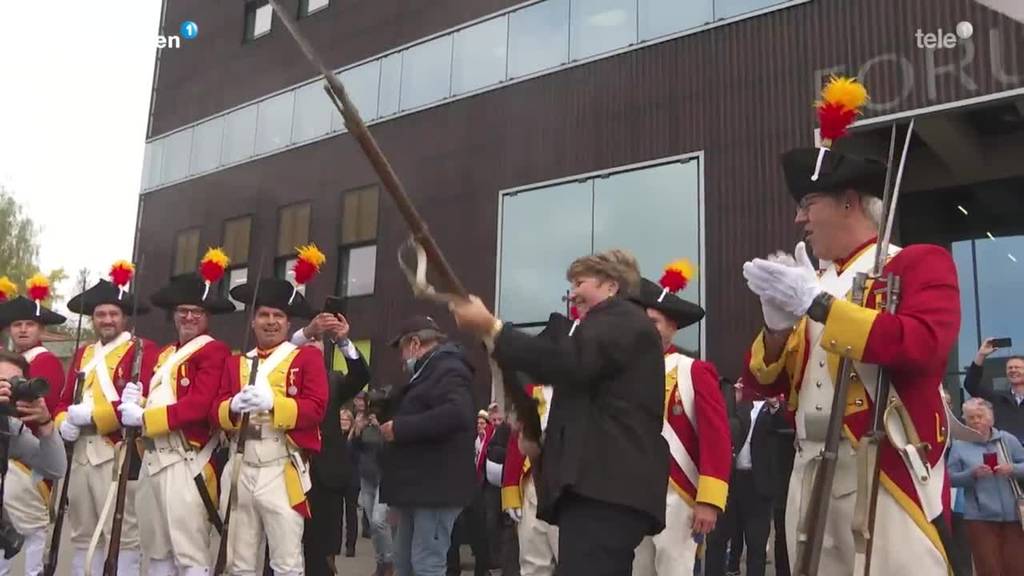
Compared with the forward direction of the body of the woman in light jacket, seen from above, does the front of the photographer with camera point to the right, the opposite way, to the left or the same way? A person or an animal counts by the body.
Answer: to the left

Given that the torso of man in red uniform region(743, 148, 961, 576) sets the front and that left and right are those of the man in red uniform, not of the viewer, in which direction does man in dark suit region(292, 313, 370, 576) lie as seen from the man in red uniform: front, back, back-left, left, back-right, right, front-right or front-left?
right

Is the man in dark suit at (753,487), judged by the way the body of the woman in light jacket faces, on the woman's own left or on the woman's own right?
on the woman's own right

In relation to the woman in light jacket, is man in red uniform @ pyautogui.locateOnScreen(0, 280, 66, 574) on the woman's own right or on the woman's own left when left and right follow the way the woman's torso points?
on the woman's own right

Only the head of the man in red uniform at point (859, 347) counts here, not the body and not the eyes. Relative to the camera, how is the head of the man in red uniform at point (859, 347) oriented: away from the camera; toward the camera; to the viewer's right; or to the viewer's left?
to the viewer's left

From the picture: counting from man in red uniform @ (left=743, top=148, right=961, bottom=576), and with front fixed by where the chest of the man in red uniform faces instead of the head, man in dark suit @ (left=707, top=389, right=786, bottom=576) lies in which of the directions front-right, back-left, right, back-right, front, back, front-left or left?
back-right

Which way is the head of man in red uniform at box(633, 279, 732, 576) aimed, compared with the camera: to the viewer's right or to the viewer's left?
to the viewer's left

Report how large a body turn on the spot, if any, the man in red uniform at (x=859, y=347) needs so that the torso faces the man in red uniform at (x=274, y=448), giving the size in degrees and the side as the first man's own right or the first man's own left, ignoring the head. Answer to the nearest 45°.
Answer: approximately 90° to the first man's own right

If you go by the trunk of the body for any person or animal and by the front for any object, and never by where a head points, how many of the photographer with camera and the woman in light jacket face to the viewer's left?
0

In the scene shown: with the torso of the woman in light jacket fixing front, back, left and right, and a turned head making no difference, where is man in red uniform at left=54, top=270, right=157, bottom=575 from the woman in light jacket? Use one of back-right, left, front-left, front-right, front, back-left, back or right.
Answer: front-right

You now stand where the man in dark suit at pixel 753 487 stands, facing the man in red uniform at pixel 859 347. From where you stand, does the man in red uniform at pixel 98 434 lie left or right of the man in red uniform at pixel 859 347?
right

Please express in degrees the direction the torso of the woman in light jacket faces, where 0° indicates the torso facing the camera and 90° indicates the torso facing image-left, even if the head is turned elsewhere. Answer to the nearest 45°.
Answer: approximately 0°
